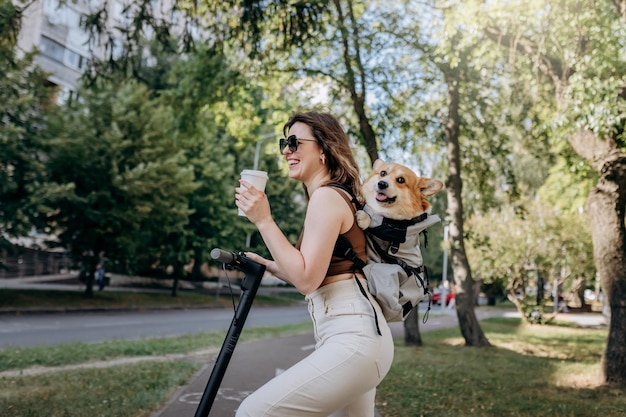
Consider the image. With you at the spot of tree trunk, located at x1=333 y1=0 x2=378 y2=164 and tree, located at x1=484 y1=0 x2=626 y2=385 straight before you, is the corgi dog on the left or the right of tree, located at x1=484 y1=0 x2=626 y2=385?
right

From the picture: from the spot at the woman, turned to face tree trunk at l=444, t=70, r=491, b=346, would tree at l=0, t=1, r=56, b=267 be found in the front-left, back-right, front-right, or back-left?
front-left

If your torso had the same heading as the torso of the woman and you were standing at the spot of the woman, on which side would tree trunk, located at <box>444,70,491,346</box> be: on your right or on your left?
on your right

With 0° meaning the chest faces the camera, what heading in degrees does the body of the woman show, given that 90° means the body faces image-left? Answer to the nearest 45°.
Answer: approximately 90°

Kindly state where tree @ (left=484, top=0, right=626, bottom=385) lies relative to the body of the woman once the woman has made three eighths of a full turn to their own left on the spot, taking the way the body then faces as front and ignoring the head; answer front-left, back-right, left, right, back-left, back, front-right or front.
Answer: left
